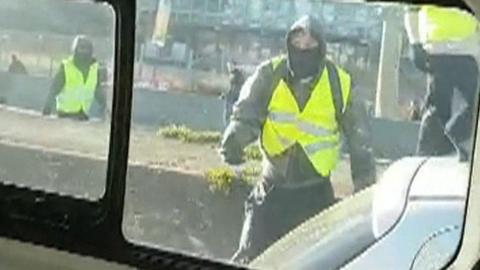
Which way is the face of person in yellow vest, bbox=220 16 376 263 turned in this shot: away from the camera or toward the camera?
toward the camera

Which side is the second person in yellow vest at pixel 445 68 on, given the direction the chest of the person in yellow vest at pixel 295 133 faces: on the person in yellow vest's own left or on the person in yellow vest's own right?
on the person in yellow vest's own left

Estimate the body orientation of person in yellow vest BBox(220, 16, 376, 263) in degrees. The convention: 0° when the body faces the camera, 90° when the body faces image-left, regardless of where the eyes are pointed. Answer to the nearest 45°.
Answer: approximately 0°

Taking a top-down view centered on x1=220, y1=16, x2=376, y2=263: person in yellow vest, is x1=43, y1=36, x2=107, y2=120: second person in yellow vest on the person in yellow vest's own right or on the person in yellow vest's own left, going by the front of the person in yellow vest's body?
on the person in yellow vest's own right
